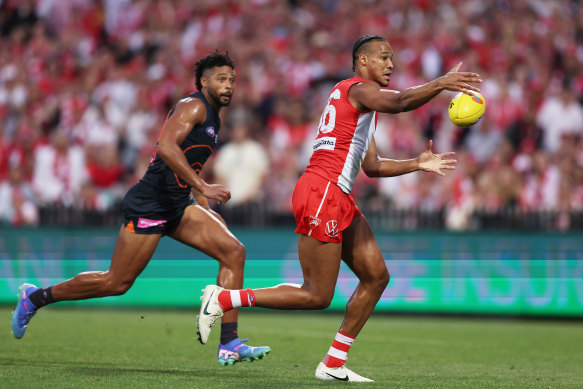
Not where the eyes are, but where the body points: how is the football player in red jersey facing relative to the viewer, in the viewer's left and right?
facing to the right of the viewer

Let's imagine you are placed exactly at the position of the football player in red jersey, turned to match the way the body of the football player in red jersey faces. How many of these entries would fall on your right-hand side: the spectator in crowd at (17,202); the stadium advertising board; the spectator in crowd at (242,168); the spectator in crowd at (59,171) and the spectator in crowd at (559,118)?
0

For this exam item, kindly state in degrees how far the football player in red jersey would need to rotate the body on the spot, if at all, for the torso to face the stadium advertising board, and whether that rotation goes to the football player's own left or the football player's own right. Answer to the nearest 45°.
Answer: approximately 90° to the football player's own left

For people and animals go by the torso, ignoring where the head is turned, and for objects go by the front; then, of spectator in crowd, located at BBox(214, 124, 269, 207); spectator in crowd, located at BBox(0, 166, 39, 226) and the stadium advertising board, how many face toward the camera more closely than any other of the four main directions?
3

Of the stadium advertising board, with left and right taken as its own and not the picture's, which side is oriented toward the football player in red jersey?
front

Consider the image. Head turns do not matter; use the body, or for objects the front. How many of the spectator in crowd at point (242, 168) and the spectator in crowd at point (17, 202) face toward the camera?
2

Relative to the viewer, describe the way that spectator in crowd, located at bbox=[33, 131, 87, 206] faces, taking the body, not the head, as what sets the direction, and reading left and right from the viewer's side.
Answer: facing the viewer

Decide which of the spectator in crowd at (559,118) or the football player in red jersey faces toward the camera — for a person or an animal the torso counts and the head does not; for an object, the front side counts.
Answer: the spectator in crowd

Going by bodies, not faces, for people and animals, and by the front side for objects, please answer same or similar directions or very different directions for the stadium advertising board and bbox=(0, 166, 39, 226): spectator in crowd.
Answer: same or similar directions

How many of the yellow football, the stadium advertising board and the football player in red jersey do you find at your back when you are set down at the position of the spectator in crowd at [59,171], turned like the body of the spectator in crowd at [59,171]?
0

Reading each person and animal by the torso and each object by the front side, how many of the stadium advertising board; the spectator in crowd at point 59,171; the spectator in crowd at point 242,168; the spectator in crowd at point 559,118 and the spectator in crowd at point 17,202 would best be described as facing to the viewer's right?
0

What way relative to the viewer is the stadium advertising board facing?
toward the camera

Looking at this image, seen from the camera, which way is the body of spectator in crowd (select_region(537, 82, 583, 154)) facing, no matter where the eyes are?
toward the camera

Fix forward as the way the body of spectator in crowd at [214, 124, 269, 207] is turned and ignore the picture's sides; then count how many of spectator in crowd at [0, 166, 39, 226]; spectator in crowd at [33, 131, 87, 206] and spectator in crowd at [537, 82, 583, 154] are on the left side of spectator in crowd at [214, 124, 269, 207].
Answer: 1

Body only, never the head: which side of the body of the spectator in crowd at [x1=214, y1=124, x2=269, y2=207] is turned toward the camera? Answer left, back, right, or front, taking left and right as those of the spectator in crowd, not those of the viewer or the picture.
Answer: front

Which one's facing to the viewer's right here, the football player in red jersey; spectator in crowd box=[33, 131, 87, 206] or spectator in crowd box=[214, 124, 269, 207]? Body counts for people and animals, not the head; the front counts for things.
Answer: the football player in red jersey
